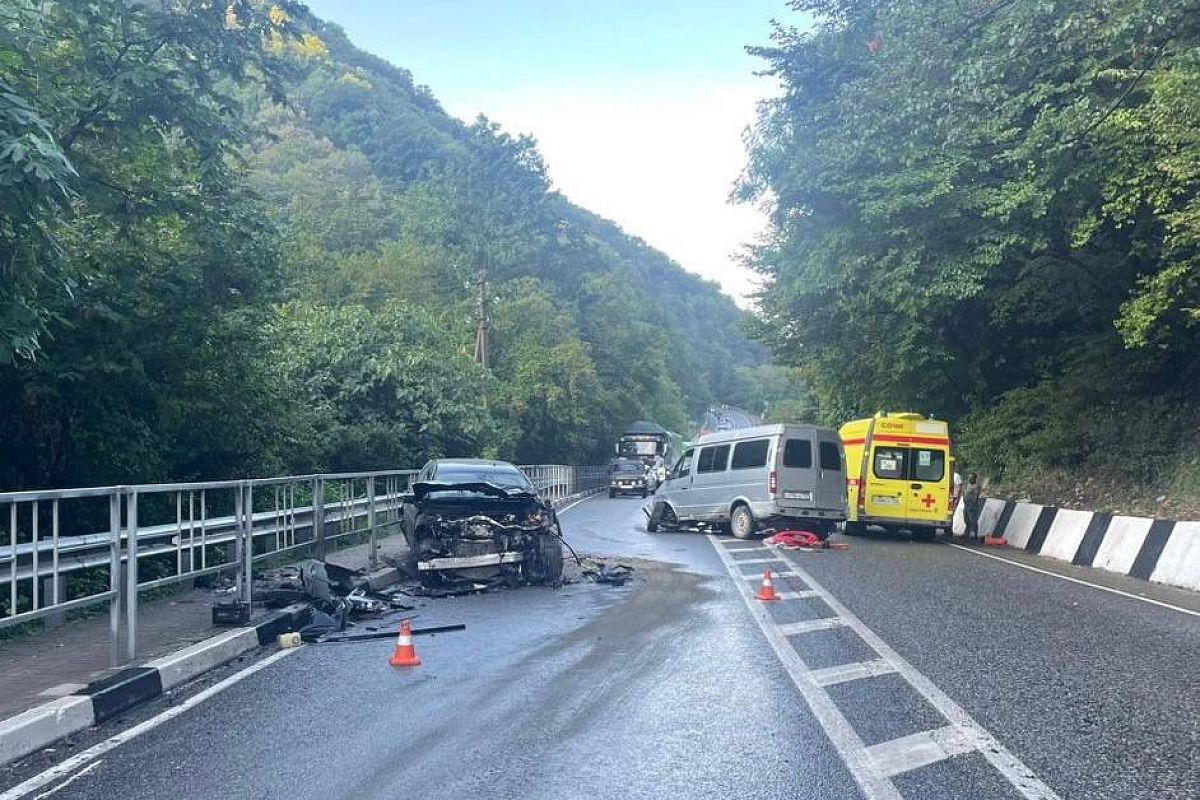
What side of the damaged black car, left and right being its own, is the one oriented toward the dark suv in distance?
back

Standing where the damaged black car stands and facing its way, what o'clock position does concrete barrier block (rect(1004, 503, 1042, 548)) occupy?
The concrete barrier block is roughly at 8 o'clock from the damaged black car.

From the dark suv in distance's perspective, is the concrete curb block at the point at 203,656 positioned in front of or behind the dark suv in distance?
in front

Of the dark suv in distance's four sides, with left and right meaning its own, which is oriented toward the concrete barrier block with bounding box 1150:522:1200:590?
front

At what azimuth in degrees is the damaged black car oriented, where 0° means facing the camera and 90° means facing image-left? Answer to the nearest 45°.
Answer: approximately 0°

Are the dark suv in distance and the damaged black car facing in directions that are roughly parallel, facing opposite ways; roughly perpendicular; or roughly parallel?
roughly parallel

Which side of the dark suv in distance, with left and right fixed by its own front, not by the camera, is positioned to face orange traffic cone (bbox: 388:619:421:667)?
front

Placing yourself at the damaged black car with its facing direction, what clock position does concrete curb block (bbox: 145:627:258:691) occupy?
The concrete curb block is roughly at 1 o'clock from the damaged black car.

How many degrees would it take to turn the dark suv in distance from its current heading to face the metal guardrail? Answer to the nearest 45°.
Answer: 0° — it already faces it

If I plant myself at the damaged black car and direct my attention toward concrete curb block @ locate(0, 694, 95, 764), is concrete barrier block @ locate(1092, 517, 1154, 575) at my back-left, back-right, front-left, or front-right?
back-left

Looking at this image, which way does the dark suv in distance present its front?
toward the camera

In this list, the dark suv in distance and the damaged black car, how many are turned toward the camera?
2

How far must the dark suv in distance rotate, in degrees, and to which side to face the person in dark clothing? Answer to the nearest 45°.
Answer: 0° — it already faces them

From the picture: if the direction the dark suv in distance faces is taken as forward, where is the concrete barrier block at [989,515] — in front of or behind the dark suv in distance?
in front
